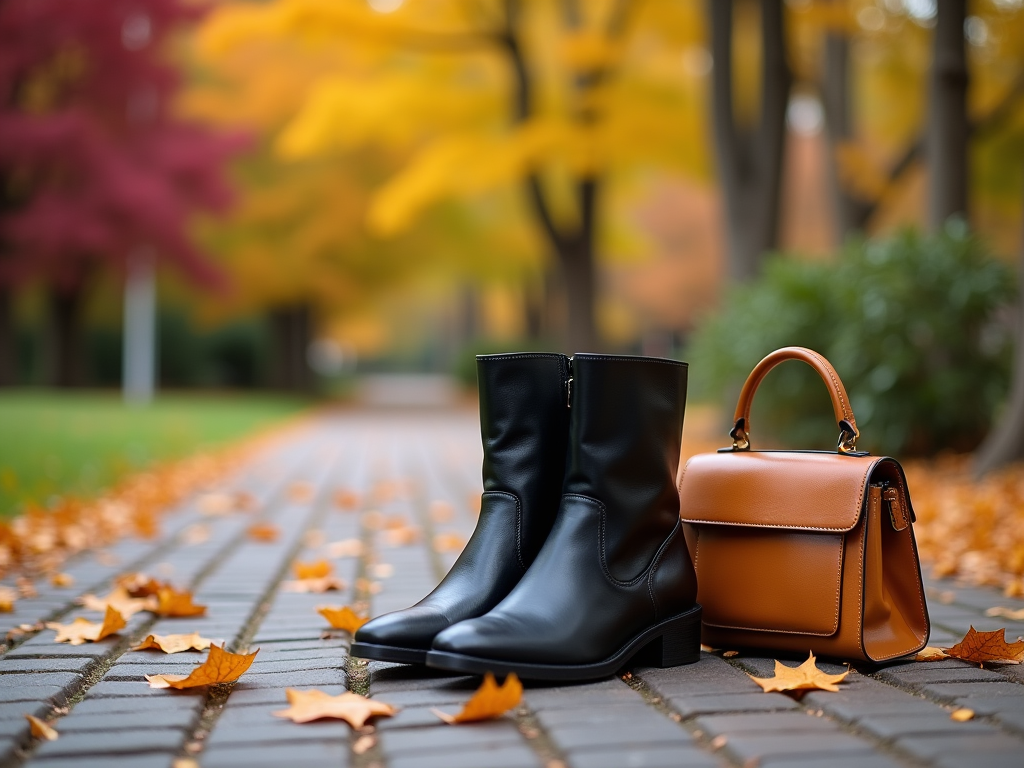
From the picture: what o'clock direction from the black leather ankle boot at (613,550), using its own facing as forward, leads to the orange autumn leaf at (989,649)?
The orange autumn leaf is roughly at 7 o'clock from the black leather ankle boot.

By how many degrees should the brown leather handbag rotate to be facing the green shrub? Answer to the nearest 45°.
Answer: approximately 135° to its right

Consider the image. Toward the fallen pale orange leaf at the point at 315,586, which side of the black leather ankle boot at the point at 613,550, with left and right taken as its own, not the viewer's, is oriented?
right

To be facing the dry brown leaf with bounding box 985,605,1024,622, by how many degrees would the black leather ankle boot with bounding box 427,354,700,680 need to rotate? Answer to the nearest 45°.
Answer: approximately 180°

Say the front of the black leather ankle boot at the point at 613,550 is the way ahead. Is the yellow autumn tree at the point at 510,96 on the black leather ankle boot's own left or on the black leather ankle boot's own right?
on the black leather ankle boot's own right

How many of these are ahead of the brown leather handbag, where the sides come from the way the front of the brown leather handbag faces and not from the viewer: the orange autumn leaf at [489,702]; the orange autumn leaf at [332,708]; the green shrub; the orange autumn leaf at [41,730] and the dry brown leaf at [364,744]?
4

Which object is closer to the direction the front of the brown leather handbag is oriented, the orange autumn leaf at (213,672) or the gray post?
the orange autumn leaf

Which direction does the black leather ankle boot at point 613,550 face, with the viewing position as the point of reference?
facing the viewer and to the left of the viewer

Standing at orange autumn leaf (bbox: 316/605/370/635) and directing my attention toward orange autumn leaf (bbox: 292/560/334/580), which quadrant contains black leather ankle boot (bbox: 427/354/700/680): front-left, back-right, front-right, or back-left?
back-right

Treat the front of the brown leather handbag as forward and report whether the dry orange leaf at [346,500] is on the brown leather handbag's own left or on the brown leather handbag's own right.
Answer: on the brown leather handbag's own right

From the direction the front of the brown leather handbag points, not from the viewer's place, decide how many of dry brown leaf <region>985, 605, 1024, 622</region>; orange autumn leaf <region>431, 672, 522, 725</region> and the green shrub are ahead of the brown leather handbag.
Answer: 1

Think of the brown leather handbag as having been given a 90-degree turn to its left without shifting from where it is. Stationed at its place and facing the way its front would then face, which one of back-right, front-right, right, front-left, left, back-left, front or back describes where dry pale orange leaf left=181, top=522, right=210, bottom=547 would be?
back

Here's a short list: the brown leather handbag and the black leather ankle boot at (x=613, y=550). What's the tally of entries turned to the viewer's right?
0

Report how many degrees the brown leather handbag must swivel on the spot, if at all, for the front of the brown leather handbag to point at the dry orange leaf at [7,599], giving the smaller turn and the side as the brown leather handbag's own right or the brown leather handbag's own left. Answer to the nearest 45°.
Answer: approximately 45° to the brown leather handbag's own right
